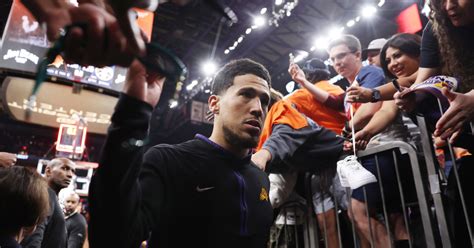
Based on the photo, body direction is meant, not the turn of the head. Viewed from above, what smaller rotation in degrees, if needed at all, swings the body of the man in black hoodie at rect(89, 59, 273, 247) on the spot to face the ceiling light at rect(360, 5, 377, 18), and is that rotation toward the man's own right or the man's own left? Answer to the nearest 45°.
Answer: approximately 90° to the man's own left

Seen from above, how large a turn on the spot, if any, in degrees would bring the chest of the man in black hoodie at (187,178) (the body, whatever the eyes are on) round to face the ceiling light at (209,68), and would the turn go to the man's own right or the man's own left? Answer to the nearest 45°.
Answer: approximately 135° to the man's own left

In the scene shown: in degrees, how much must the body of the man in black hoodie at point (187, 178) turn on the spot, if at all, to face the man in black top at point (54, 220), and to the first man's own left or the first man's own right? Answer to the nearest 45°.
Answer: approximately 180°

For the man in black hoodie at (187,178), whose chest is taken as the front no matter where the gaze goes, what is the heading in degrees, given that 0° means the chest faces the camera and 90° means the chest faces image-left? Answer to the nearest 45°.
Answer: approximately 315°

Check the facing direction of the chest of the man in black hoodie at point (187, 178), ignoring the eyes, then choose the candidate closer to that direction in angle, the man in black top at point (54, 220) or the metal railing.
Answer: the metal railing
